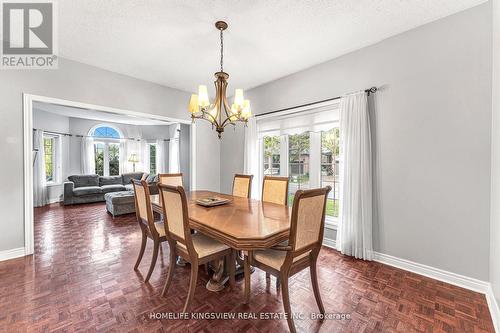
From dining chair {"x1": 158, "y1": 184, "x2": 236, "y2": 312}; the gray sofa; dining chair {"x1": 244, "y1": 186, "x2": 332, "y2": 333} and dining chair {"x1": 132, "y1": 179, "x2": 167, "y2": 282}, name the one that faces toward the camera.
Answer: the gray sofa

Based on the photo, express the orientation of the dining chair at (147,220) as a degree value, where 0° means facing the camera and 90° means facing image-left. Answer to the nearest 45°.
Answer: approximately 225°

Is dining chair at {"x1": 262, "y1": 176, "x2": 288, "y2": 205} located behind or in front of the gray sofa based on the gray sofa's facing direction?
in front

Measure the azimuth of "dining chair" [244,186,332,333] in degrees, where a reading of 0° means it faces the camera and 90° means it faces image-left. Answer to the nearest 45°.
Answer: approximately 135°

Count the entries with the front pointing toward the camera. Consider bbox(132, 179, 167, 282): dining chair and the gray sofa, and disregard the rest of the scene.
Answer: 1

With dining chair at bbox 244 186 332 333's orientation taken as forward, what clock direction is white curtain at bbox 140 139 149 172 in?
The white curtain is roughly at 12 o'clock from the dining chair.

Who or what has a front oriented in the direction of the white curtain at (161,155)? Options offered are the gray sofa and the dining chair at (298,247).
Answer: the dining chair

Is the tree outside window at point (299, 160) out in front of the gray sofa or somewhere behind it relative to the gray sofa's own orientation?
in front

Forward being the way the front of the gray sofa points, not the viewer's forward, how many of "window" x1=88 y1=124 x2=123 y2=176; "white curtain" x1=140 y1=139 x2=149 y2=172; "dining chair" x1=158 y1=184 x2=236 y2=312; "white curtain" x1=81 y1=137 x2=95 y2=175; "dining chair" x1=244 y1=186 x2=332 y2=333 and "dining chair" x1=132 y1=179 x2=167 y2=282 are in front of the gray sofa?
3
